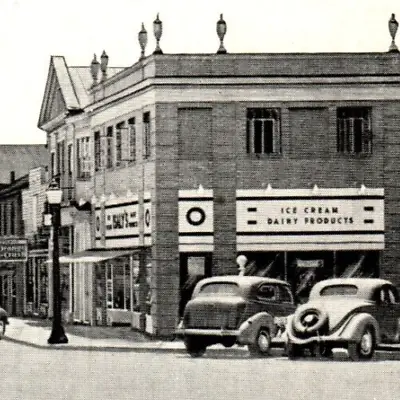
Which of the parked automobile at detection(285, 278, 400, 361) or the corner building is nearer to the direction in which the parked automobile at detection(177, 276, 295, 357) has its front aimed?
the corner building

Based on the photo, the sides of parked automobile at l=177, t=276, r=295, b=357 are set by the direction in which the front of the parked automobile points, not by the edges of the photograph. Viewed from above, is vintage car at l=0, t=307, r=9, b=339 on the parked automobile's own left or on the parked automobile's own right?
on the parked automobile's own left

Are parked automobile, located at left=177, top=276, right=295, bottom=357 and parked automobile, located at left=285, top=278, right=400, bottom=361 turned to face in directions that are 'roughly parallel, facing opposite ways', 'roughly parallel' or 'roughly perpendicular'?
roughly parallel

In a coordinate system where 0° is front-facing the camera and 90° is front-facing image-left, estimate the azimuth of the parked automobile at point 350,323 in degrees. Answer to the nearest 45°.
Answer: approximately 225°

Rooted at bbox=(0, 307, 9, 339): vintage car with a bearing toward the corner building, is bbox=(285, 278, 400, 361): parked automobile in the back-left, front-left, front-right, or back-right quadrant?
front-right

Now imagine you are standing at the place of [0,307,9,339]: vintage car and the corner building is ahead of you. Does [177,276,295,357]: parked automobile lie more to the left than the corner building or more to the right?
right

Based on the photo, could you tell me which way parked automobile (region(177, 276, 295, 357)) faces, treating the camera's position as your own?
facing away from the viewer and to the right of the viewer

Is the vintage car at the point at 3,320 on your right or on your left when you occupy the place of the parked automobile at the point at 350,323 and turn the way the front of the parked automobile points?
on your left

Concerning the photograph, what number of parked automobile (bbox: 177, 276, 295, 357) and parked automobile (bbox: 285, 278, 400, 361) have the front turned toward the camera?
0
